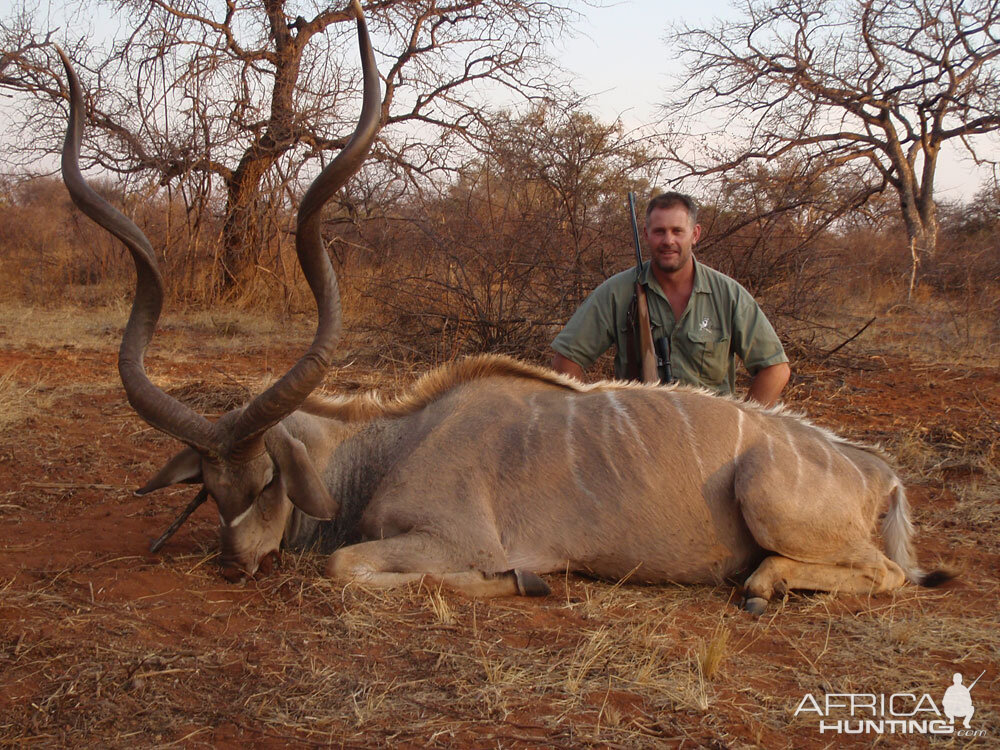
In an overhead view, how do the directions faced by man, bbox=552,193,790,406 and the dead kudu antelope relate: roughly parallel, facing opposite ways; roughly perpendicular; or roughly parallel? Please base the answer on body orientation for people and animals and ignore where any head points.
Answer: roughly perpendicular

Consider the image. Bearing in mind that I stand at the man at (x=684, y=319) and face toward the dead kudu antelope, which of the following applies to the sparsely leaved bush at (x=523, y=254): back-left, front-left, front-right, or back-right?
back-right

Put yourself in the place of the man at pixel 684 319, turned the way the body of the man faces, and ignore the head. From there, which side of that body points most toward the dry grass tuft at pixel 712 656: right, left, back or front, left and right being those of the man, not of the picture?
front

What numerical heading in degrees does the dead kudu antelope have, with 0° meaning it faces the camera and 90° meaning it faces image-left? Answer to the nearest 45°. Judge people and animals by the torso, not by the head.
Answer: approximately 90°

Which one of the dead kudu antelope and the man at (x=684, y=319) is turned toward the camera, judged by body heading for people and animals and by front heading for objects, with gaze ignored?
the man

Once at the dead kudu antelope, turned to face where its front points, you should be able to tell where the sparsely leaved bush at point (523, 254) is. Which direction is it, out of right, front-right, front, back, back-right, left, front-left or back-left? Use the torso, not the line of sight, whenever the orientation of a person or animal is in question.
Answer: right

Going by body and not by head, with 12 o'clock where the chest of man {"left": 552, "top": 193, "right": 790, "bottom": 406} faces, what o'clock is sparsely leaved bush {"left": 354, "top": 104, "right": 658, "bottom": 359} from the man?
The sparsely leaved bush is roughly at 5 o'clock from the man.

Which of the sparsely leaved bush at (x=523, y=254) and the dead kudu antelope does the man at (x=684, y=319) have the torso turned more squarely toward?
the dead kudu antelope

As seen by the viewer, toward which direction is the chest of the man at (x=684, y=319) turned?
toward the camera

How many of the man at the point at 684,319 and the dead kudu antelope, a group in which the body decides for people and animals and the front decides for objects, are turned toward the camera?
1

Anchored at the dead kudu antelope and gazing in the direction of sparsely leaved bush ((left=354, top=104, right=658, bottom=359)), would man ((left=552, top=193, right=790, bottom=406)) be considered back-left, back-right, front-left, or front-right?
front-right

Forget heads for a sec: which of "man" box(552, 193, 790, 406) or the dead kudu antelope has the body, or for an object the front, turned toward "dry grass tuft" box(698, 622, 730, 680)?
the man

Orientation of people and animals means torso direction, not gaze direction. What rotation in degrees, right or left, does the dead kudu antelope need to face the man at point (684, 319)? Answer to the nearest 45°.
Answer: approximately 135° to its right

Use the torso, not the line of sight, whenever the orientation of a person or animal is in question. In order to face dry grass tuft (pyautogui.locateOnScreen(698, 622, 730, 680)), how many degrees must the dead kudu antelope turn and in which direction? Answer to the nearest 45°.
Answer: approximately 135° to its left
